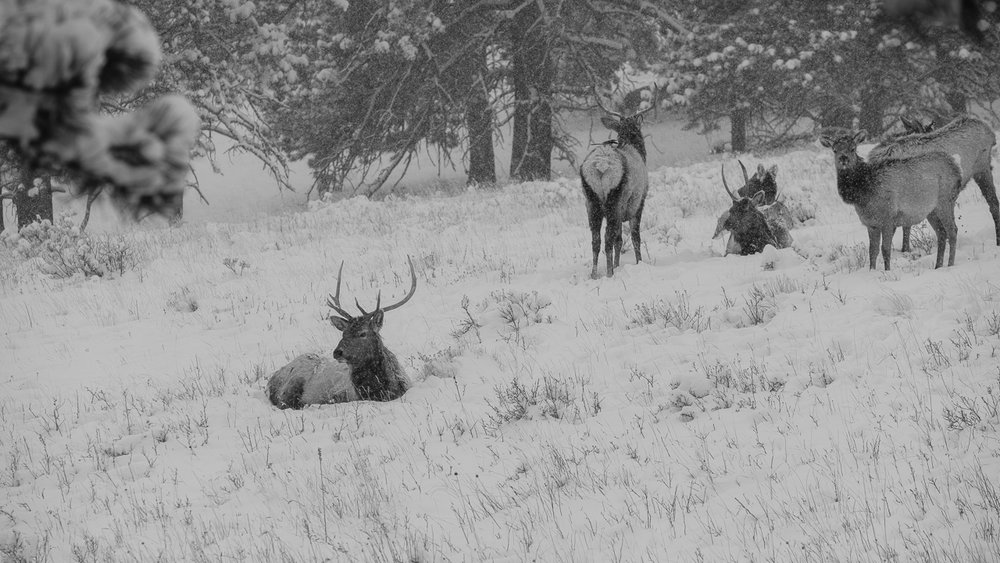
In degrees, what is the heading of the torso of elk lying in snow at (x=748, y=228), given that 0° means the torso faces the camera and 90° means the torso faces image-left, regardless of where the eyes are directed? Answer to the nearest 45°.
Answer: approximately 45°

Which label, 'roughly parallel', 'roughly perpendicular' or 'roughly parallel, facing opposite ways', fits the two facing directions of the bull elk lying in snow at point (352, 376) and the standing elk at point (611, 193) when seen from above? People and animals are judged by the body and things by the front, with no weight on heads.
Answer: roughly perpendicular

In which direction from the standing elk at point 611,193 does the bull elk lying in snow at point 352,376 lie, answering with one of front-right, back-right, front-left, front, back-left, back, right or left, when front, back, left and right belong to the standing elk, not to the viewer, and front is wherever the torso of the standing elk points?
back

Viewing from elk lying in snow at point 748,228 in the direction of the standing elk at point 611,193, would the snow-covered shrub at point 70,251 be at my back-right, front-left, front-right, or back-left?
front-right

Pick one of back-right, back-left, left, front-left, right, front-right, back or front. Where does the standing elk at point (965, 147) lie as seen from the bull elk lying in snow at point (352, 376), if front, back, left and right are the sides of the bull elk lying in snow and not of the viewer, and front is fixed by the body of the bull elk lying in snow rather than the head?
front-left

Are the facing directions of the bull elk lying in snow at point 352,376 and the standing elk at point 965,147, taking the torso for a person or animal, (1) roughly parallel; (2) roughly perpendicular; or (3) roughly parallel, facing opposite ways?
roughly parallel, facing opposite ways

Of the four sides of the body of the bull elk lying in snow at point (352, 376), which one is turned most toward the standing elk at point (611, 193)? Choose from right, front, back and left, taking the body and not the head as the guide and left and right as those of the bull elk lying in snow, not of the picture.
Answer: left

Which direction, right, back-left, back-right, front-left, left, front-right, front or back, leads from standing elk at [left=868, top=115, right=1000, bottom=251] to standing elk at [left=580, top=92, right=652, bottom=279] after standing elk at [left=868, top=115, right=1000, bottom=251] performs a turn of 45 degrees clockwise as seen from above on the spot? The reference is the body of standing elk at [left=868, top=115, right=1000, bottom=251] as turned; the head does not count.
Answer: front-left

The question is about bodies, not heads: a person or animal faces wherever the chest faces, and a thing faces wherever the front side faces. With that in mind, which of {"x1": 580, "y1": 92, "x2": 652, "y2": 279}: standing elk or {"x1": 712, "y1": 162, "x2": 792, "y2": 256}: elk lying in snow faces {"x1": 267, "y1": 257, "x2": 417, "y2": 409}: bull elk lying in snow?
{"x1": 712, "y1": 162, "x2": 792, "y2": 256}: elk lying in snow

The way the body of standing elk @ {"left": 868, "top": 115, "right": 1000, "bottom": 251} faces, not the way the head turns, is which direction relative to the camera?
to the viewer's left

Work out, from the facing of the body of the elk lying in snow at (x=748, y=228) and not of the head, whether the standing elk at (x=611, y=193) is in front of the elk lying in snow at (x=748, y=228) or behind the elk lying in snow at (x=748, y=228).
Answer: in front

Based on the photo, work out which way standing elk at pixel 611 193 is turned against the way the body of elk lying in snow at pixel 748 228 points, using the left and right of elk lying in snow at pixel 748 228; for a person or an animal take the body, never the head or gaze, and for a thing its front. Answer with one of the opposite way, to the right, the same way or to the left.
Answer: the opposite way

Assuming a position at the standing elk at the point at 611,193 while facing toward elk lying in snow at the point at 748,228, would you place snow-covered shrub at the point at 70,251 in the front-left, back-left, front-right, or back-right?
back-left

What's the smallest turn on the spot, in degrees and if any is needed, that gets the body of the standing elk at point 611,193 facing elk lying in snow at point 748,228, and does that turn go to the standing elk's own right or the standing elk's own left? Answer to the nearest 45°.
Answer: approximately 45° to the standing elk's own right

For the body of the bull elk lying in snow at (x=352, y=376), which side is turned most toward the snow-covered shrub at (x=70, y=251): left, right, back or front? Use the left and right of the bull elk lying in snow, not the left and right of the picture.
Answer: back

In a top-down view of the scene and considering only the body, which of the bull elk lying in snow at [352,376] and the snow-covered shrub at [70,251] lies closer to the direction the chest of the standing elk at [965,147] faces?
the snow-covered shrub

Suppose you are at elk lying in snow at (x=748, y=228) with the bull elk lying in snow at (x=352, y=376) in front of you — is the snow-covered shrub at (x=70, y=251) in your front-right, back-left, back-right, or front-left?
front-right

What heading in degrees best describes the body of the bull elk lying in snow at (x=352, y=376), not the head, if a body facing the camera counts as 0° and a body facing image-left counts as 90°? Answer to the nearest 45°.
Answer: approximately 315°
